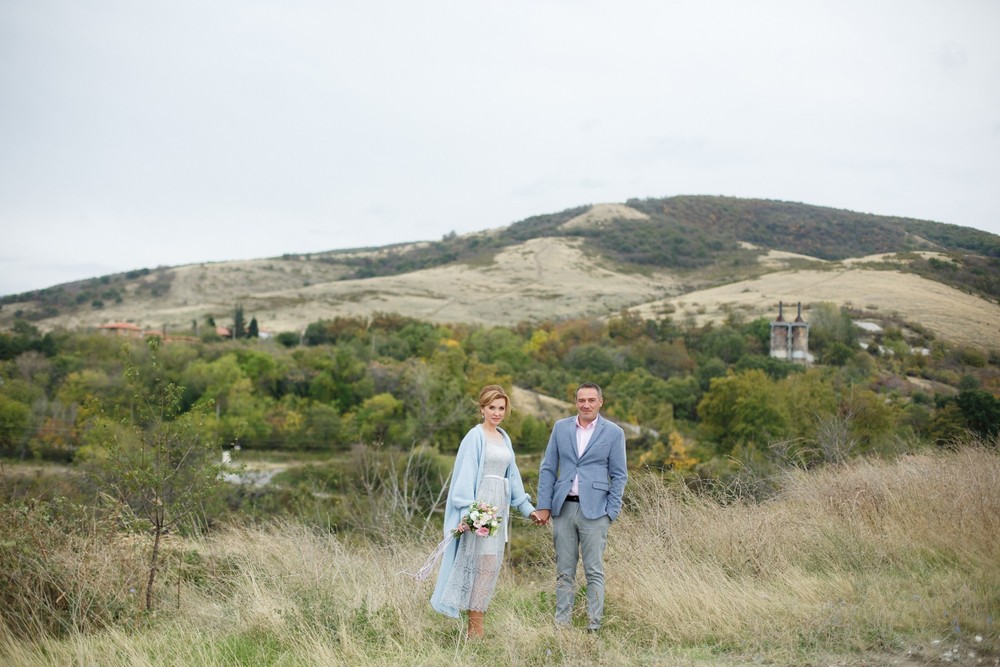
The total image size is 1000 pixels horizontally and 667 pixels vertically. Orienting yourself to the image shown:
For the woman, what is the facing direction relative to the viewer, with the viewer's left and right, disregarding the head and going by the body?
facing the viewer and to the right of the viewer

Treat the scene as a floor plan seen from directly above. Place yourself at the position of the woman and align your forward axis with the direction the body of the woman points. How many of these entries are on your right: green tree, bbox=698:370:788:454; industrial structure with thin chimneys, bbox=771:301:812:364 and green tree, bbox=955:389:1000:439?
0

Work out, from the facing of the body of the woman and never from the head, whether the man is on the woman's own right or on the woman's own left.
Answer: on the woman's own left

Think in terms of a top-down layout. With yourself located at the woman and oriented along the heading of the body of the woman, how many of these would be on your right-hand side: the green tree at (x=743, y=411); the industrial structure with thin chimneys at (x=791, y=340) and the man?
0

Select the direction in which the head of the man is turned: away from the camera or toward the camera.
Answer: toward the camera

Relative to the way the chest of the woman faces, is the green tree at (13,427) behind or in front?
behind

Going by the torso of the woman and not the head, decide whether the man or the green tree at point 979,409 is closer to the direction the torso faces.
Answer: the man

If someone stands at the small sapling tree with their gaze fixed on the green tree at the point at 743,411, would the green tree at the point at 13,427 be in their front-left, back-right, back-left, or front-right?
front-left

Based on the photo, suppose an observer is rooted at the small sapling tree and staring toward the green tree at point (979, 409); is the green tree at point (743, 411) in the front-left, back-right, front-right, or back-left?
front-left
